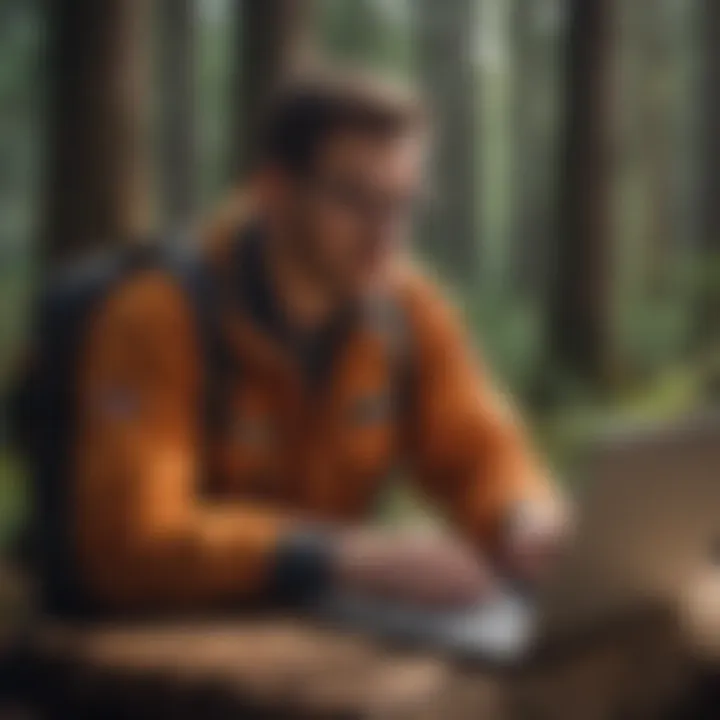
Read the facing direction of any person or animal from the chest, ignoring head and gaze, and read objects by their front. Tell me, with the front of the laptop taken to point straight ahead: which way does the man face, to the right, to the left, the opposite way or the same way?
the opposite way

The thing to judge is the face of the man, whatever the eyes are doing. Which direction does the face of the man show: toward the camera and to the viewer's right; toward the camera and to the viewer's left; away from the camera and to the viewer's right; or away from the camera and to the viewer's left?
toward the camera and to the viewer's right

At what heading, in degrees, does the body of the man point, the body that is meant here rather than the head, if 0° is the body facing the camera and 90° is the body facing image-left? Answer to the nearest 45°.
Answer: approximately 315°

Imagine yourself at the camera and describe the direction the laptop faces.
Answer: facing away from the viewer and to the left of the viewer
